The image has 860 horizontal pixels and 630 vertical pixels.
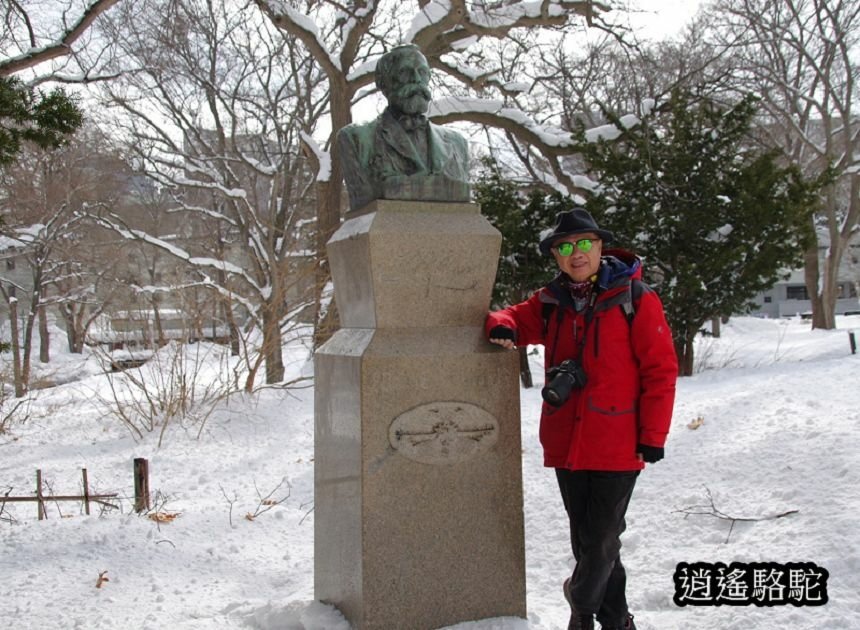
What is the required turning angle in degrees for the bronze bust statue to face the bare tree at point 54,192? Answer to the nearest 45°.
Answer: approximately 180°

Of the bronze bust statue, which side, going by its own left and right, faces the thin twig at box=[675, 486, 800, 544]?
left

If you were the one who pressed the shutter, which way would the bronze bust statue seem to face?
facing the viewer and to the right of the viewer

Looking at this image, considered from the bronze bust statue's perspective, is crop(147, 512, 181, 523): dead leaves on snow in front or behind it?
behind

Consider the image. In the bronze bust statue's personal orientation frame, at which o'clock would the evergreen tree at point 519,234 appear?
The evergreen tree is roughly at 8 o'clock from the bronze bust statue.

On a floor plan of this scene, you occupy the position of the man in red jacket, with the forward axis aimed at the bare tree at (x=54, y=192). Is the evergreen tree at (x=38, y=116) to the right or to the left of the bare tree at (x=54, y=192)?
left

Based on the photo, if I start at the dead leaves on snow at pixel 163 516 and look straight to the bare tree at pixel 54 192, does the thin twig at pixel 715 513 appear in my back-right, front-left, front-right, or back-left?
back-right
